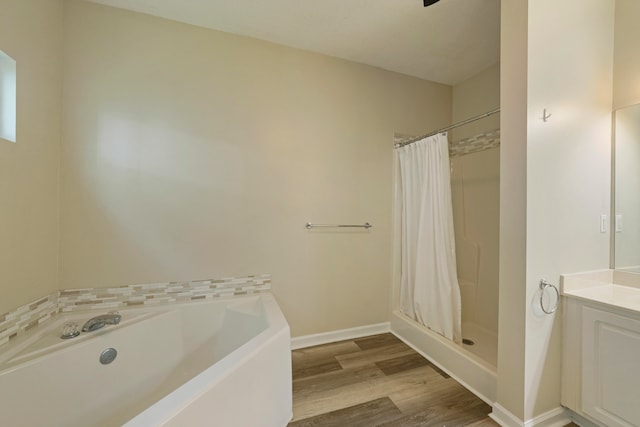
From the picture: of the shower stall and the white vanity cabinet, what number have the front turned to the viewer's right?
0

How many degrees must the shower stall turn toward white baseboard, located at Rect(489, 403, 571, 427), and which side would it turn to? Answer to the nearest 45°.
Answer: approximately 45° to its left

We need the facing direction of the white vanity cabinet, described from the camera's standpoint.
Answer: facing the viewer and to the left of the viewer

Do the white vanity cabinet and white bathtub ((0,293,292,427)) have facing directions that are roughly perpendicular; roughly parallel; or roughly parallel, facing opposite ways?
roughly parallel, facing opposite ways

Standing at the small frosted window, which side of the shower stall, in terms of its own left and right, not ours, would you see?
front

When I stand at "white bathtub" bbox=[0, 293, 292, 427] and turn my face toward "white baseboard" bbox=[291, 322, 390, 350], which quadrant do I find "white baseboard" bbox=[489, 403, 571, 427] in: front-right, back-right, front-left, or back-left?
front-right

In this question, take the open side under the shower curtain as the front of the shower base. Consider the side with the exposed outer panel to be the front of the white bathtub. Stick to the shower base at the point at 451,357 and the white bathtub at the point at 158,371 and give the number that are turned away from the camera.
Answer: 0

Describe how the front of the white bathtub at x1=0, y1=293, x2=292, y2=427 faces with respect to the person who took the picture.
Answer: facing the viewer and to the right of the viewer

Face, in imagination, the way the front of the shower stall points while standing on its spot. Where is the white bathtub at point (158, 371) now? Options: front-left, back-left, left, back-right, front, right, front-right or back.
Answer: front

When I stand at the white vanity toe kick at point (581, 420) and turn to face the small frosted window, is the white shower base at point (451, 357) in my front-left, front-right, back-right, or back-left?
front-right

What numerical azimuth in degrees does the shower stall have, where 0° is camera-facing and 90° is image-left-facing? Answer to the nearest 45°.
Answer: approximately 45°
